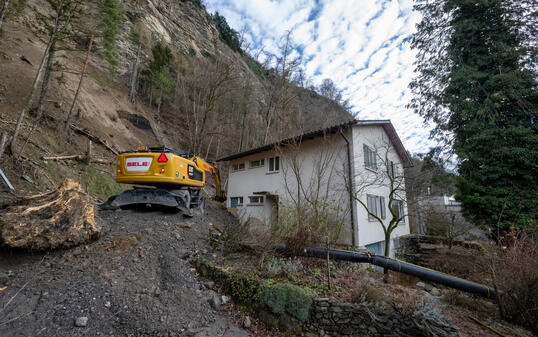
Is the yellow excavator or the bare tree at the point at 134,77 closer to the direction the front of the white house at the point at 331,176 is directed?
the yellow excavator

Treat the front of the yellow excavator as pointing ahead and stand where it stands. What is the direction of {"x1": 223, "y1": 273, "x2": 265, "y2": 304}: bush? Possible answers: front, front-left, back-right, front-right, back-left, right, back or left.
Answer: right

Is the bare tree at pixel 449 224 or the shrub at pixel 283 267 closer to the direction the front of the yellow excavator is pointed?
the bare tree

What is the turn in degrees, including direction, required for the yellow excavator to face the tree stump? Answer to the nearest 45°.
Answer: approximately 180°

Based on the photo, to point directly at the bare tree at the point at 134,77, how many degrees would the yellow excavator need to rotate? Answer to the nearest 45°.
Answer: approximately 45° to its left

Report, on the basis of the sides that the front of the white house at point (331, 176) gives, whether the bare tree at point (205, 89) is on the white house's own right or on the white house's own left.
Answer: on the white house's own right

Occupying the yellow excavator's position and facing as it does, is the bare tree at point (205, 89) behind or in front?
in front

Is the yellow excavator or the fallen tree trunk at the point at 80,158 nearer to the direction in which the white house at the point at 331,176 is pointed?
the yellow excavator

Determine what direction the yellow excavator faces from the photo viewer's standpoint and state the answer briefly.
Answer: facing away from the viewer and to the right of the viewer

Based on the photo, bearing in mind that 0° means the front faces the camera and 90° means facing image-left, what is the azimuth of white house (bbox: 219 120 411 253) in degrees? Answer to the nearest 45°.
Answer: approximately 45°

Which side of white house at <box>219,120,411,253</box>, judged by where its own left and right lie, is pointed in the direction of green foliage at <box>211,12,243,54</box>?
right

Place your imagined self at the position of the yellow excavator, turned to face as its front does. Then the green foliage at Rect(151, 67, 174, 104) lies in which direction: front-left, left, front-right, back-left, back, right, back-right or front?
front-left

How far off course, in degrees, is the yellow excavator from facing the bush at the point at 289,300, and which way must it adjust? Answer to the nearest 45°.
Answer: approximately 90° to its right
